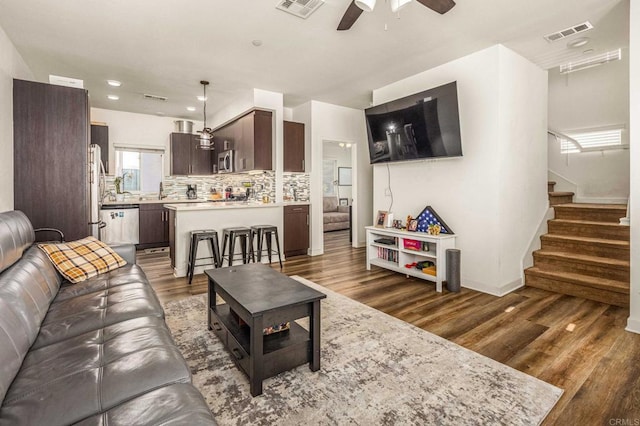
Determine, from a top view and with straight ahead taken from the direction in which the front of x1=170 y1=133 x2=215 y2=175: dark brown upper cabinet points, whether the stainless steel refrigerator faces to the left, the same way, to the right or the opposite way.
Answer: to the left

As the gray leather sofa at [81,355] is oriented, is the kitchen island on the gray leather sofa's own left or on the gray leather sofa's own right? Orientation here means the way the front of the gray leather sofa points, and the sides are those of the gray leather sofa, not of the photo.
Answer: on the gray leather sofa's own left

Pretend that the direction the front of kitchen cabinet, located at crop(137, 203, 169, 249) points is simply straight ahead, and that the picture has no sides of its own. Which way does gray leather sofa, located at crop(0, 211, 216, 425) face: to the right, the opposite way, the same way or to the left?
to the left

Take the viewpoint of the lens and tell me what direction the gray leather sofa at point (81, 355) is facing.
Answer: facing to the right of the viewer

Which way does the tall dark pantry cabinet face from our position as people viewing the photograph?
facing to the right of the viewer

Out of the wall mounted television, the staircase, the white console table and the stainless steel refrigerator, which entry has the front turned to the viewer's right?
the stainless steel refrigerator

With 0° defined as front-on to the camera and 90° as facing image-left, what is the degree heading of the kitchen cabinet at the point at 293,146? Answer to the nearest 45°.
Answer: approximately 0°

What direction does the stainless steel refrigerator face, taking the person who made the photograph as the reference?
facing to the right of the viewer

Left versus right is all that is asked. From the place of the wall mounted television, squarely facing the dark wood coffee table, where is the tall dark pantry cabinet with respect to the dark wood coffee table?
right

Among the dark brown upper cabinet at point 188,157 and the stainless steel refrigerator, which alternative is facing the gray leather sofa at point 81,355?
the dark brown upper cabinet

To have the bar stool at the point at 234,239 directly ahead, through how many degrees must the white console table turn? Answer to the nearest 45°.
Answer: approximately 45° to its right
